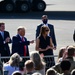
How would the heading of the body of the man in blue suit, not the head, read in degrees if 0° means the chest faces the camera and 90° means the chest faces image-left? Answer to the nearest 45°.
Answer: approximately 315°

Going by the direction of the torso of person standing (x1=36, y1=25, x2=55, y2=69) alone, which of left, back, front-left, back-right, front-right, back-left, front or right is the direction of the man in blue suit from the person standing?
back-right

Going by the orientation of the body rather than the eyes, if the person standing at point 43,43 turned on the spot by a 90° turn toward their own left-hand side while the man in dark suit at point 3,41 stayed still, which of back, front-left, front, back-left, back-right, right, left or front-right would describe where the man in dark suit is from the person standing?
back-left

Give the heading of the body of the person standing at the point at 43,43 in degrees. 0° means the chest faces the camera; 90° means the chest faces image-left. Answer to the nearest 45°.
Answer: approximately 315°
